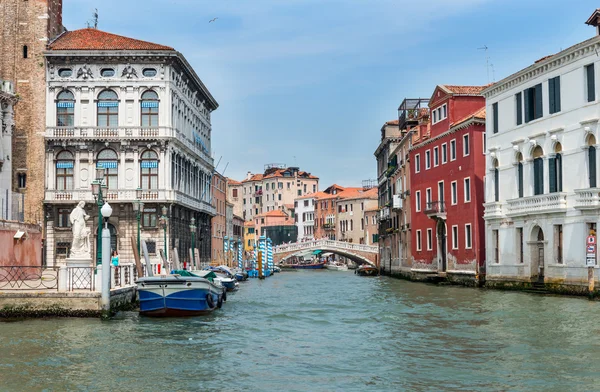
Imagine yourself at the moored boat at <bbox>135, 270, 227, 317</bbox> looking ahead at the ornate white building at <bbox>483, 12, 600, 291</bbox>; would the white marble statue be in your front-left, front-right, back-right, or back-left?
back-left

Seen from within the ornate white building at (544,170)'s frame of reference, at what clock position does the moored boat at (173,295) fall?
The moored boat is roughly at 12 o'clock from the ornate white building.

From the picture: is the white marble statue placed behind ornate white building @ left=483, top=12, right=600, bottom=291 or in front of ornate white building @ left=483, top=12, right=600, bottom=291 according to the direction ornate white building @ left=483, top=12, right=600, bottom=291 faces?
in front

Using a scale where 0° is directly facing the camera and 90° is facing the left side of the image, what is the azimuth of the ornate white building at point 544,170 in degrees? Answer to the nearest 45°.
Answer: approximately 45°

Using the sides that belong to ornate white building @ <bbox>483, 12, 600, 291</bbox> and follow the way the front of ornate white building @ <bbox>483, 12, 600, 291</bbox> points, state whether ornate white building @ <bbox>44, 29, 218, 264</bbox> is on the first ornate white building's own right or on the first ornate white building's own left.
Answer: on the first ornate white building's own right
